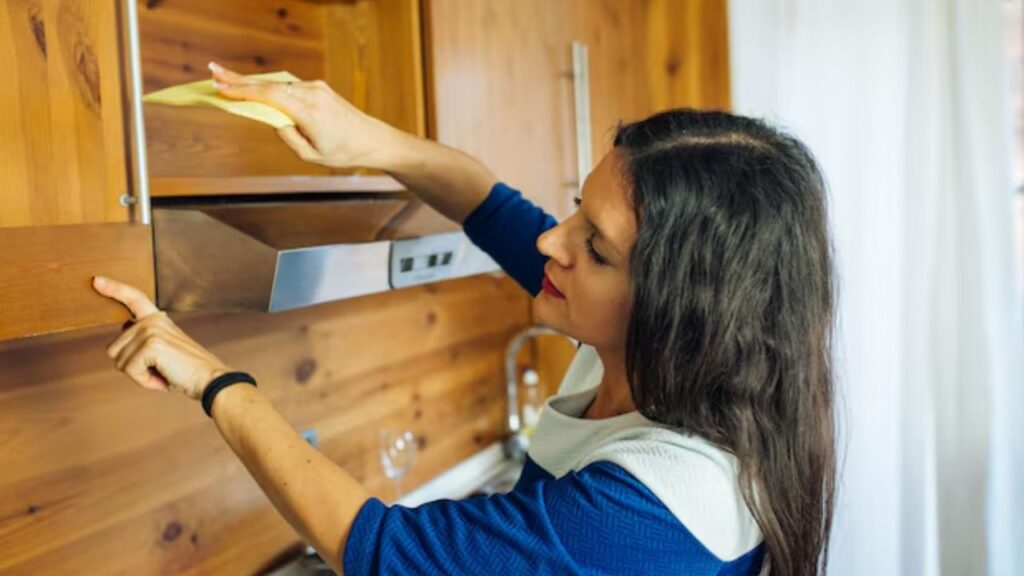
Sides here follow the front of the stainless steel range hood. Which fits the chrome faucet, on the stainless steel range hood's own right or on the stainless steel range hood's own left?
on the stainless steel range hood's own left

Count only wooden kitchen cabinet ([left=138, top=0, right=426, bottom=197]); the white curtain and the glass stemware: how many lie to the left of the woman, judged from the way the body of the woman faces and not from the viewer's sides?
0

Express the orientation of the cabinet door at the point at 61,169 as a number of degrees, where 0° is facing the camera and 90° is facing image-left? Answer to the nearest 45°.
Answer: approximately 315°

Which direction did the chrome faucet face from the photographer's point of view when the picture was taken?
facing to the right of the viewer

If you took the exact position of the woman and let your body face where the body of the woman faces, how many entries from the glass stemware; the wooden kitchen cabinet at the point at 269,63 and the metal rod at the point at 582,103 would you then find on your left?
0

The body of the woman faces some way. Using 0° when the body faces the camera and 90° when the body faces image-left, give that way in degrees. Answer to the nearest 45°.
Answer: approximately 90°

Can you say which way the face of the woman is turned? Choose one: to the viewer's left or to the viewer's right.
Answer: to the viewer's left
